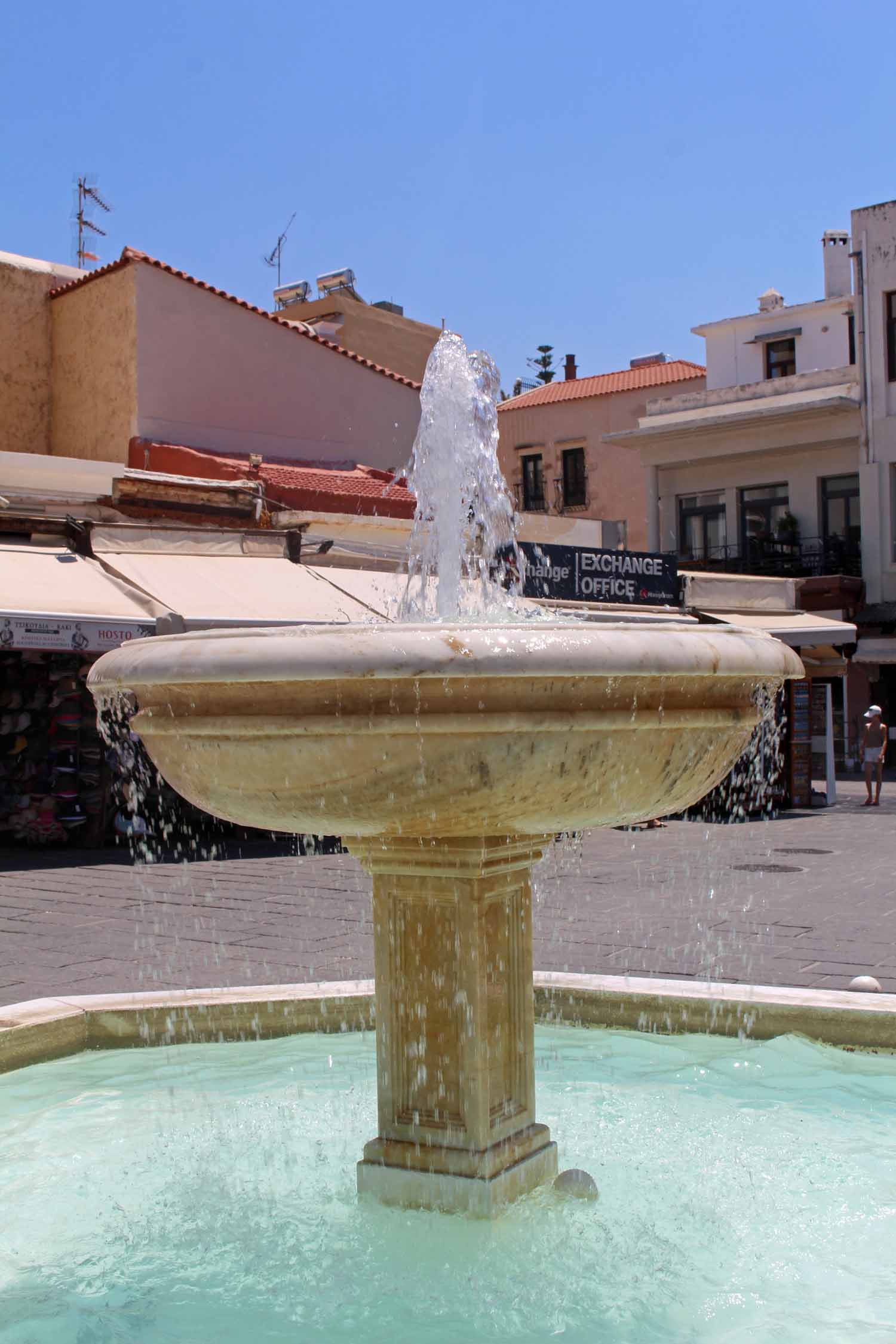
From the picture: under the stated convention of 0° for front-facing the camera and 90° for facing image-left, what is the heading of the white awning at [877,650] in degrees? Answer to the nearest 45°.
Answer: approximately 0°

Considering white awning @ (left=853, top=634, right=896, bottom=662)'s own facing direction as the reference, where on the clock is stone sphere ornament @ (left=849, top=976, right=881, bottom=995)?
The stone sphere ornament is roughly at 12 o'clock from the white awning.

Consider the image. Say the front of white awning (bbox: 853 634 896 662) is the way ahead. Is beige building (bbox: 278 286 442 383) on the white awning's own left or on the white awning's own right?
on the white awning's own right

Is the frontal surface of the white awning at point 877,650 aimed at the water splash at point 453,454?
yes

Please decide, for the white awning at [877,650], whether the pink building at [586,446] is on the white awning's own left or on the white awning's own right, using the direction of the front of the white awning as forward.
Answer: on the white awning's own right

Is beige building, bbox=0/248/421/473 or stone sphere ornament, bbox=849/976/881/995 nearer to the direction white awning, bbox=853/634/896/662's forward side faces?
the stone sphere ornament

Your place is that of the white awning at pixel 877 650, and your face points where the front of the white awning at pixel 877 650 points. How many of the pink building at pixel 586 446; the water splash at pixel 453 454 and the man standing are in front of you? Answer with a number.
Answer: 2

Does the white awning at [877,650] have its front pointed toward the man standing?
yes

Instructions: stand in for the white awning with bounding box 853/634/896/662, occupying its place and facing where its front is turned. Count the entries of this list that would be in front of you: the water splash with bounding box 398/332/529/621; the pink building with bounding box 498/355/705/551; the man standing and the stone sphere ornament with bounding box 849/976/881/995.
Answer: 3

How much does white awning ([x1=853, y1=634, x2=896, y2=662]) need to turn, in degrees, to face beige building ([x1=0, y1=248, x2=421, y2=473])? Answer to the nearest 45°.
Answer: approximately 45° to its right

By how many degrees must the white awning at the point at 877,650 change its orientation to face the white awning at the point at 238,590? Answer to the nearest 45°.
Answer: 0° — it already faces it
